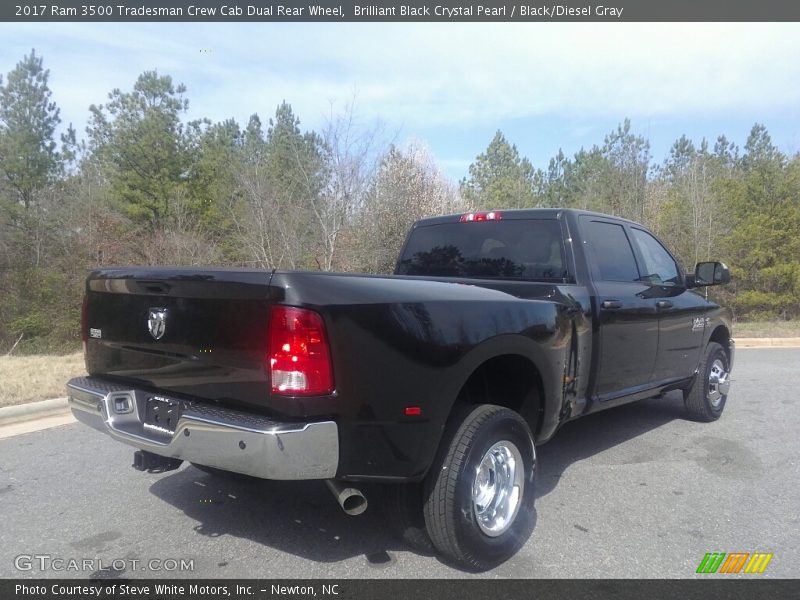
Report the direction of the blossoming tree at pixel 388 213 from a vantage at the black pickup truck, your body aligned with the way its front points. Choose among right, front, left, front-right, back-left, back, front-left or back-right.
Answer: front-left

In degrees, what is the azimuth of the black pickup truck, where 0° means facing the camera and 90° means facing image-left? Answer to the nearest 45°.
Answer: approximately 225°
